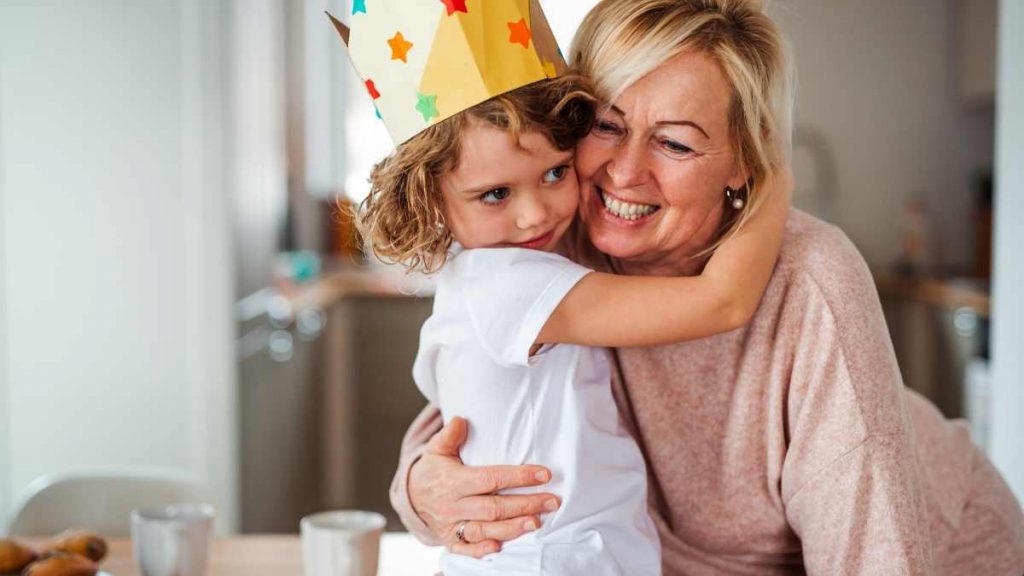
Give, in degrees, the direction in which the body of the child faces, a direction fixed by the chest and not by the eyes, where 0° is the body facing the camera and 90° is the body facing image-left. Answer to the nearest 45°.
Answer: approximately 270°

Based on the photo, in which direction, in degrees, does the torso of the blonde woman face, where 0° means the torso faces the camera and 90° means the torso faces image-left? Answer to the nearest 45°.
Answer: approximately 45°

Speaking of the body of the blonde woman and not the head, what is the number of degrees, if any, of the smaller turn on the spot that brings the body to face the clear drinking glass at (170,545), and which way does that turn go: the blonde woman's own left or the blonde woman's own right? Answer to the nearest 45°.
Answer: approximately 45° to the blonde woman's own right

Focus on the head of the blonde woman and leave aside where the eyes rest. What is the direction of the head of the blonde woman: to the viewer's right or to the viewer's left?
to the viewer's left

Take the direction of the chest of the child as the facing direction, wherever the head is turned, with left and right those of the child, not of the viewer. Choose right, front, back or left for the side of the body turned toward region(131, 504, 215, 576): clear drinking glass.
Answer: back
